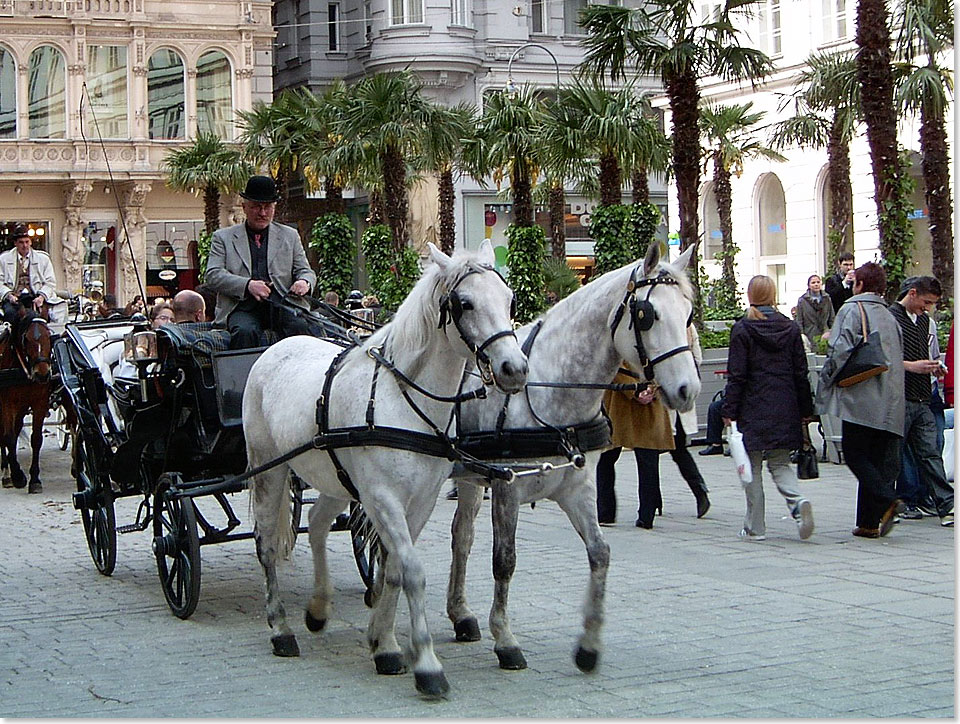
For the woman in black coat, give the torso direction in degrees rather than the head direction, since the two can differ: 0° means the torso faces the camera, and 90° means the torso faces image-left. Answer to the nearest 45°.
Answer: approximately 180°

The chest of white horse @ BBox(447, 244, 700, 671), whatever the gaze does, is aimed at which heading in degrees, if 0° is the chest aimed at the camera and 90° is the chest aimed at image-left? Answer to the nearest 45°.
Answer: approximately 315°

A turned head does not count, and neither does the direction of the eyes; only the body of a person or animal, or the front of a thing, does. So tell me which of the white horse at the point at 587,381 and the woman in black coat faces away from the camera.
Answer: the woman in black coat

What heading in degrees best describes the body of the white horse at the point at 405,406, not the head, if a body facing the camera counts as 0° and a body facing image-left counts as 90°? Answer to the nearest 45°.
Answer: approximately 315°

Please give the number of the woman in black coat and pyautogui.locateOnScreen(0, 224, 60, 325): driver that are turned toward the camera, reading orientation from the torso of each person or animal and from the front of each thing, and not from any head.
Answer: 1

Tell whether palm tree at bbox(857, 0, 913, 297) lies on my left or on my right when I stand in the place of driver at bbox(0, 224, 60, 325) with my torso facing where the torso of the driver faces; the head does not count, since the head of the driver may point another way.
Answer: on my left

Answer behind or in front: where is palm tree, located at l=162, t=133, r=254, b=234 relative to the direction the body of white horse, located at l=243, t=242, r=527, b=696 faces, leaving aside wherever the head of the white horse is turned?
behind

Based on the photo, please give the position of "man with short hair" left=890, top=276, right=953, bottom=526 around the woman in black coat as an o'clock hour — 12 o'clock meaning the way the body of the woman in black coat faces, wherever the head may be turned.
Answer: The man with short hair is roughly at 2 o'clock from the woman in black coat.

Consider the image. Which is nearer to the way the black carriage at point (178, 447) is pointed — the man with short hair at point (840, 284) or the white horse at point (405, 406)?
the white horse

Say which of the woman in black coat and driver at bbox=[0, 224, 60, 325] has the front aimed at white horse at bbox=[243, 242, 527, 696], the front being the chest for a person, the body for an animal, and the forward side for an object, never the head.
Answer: the driver

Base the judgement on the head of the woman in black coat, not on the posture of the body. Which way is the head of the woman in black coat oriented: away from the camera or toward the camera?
away from the camera

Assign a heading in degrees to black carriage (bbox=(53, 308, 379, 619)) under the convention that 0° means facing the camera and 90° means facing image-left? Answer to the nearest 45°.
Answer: approximately 315°

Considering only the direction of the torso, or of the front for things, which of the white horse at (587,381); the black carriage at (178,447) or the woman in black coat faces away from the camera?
the woman in black coat
